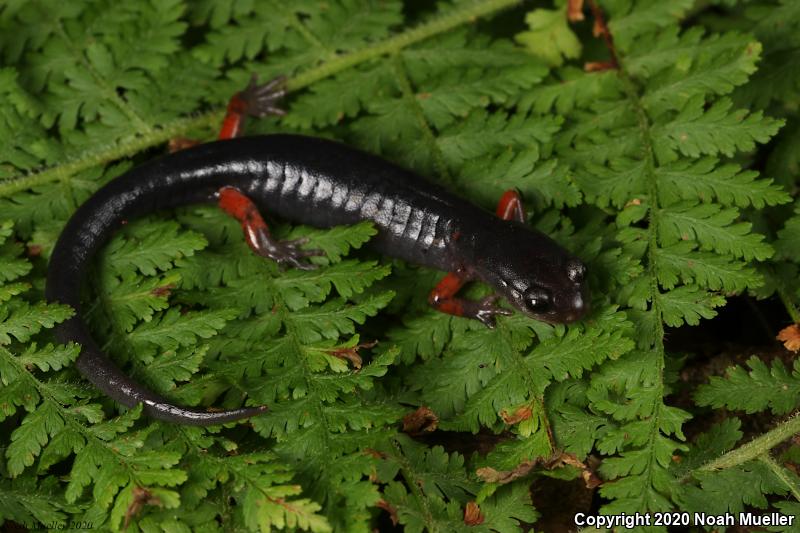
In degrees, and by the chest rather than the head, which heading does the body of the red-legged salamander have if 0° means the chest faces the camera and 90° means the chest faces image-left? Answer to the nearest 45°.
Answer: approximately 315°
